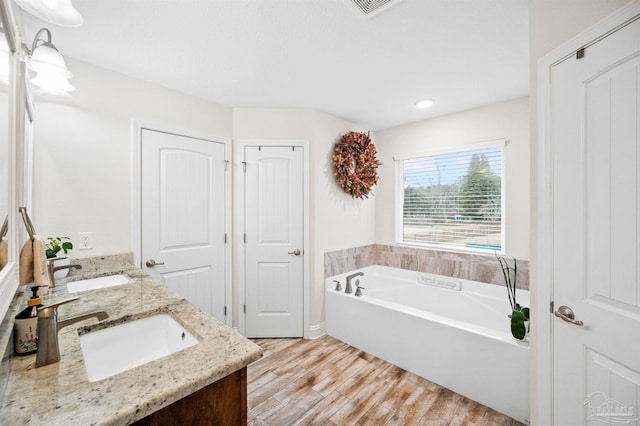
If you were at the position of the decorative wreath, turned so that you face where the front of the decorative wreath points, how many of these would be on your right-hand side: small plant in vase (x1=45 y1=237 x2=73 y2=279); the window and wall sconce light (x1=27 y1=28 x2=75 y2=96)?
2

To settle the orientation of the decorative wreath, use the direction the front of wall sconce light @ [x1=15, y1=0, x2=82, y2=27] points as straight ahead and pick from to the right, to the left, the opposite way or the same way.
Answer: to the right

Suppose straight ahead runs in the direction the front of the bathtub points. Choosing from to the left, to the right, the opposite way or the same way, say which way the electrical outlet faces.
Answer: to the left

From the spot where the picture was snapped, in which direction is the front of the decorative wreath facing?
facing the viewer and to the right of the viewer

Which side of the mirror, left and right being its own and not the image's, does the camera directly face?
right

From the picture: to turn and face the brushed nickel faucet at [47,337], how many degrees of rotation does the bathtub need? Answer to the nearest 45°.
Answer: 0° — it already faces it

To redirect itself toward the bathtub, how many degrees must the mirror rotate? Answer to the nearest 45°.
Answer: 0° — it already faces it

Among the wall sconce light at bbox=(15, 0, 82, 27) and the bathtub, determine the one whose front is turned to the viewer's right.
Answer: the wall sconce light

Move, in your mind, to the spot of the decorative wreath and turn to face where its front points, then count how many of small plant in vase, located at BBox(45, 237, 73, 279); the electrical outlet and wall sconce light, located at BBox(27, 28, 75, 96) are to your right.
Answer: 3

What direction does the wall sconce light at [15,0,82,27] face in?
to the viewer's right

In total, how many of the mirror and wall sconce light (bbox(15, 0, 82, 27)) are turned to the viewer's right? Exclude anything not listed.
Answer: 2
